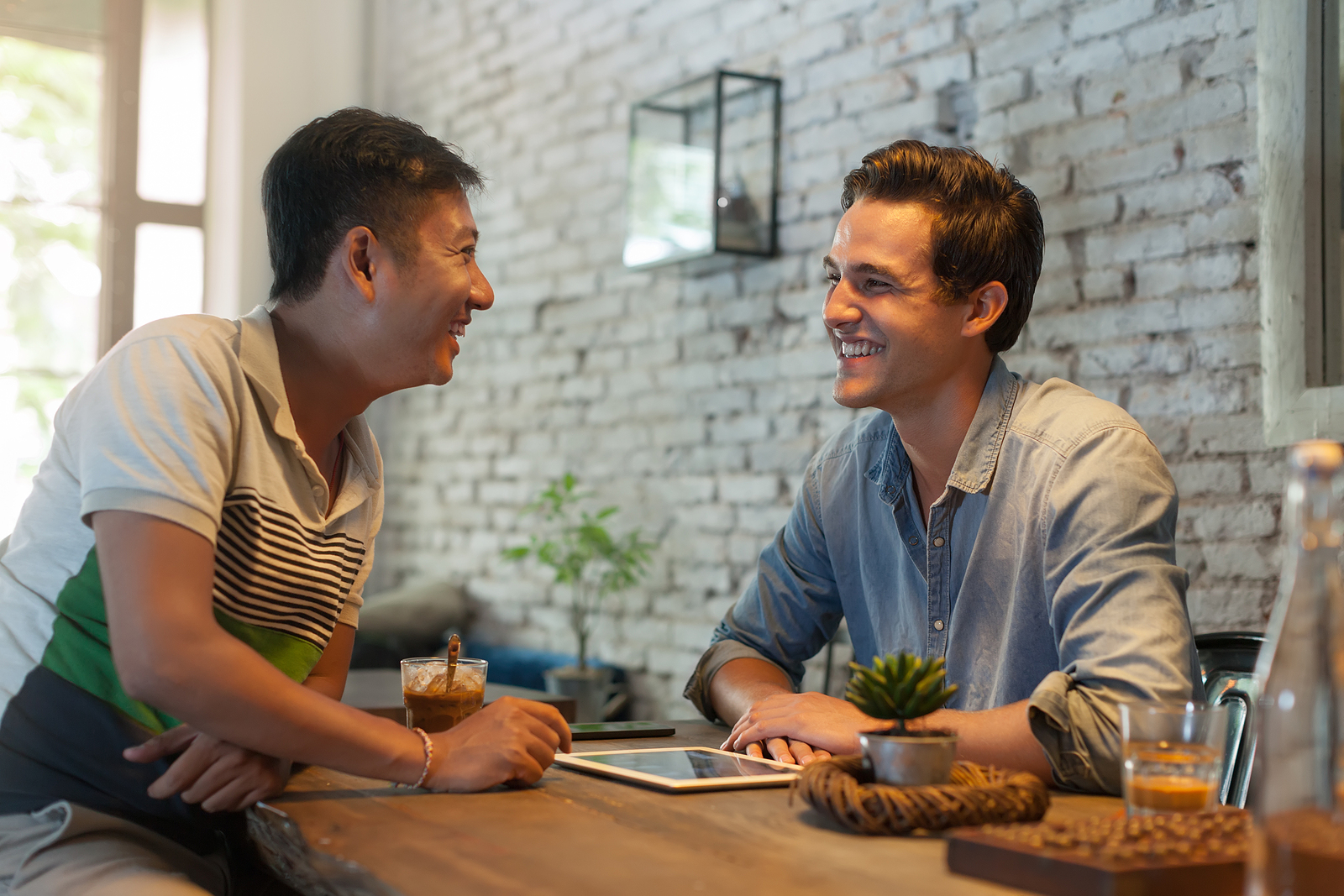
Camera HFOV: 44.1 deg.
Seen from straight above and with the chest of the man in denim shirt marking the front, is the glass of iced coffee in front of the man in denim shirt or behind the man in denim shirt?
in front

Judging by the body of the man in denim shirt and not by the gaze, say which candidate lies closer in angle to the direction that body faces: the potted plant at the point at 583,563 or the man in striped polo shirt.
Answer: the man in striped polo shirt

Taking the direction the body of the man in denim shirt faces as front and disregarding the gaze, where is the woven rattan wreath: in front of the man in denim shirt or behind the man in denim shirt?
in front

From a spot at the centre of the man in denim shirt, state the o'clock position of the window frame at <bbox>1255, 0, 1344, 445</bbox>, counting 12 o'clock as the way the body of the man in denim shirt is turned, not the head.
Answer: The window frame is roughly at 6 o'clock from the man in denim shirt.

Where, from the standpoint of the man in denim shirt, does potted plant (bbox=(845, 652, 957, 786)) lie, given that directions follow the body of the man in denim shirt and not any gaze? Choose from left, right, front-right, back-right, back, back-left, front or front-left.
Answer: front-left

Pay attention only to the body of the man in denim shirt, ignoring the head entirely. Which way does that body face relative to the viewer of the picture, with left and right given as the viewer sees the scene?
facing the viewer and to the left of the viewer

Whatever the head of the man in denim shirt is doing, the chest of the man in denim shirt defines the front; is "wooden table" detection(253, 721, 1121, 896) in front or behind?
in front

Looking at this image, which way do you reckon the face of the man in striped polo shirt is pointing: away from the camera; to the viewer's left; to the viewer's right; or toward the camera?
to the viewer's right

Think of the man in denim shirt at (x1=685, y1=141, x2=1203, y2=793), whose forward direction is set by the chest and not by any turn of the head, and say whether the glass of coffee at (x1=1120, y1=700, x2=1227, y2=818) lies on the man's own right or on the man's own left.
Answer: on the man's own left

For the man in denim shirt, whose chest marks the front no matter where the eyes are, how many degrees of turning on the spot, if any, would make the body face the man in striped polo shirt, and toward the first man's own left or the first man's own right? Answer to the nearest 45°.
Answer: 0° — they already face them
